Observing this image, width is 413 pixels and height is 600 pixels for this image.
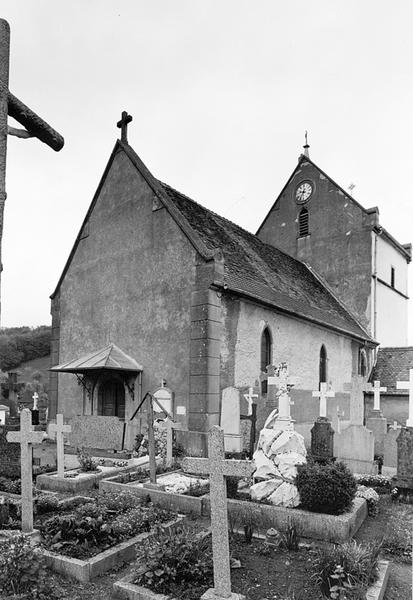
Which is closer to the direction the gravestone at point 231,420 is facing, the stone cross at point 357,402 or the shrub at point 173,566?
the shrub

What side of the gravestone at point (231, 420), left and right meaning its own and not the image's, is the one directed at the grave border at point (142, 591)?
front

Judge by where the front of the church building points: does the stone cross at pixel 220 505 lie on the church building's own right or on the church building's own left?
on the church building's own left

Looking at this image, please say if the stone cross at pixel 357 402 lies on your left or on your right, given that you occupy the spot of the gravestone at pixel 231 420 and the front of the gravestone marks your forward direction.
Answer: on your left

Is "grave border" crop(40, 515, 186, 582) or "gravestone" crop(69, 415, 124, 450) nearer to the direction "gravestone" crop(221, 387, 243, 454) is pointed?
the grave border

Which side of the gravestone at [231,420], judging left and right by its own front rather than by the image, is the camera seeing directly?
front

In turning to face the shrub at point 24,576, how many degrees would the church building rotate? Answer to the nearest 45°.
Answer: approximately 45° to its left

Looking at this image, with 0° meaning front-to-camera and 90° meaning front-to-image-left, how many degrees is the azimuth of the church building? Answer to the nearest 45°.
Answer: approximately 45°

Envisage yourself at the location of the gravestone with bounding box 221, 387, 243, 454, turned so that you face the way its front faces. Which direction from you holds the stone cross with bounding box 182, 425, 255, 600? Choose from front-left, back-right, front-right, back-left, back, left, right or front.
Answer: front
